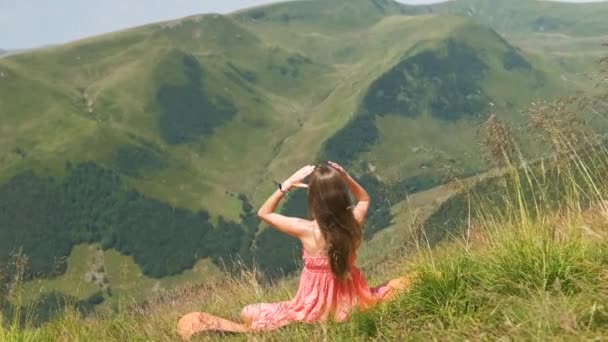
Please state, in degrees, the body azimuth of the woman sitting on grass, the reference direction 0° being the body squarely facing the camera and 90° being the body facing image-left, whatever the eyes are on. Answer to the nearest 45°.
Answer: approximately 180°

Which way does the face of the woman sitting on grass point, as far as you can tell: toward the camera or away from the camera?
away from the camera
